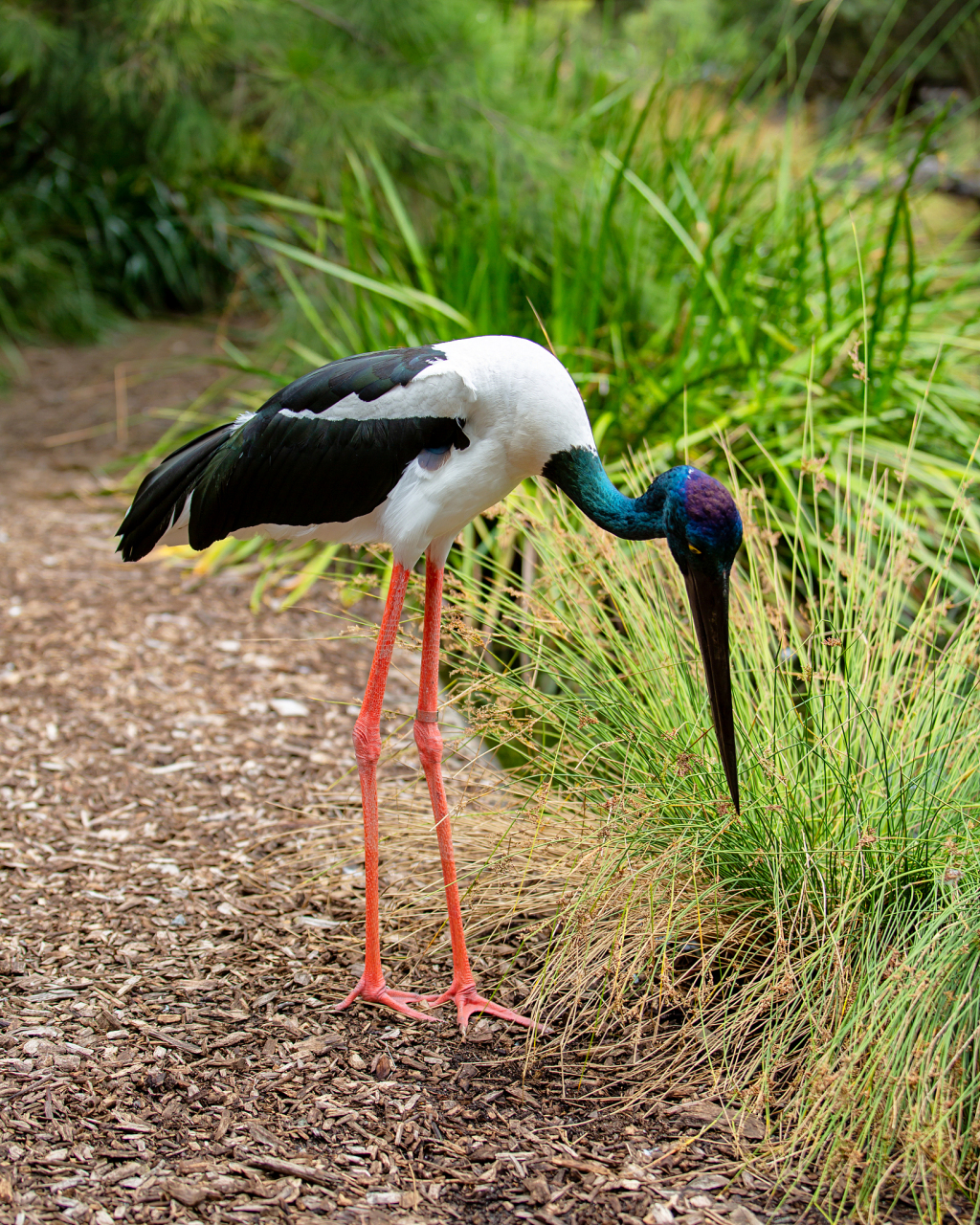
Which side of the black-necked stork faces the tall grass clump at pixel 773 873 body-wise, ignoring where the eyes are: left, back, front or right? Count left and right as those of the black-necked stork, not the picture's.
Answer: front

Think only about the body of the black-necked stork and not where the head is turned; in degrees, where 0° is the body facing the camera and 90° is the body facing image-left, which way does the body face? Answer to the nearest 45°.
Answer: approximately 270°
